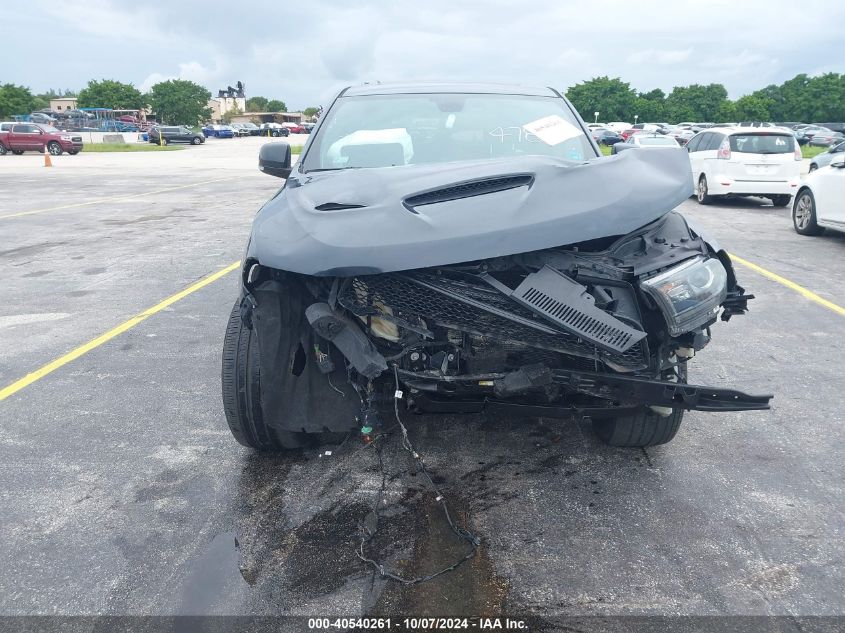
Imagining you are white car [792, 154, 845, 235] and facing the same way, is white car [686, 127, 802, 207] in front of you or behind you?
in front

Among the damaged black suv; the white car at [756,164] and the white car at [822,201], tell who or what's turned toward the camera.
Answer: the damaged black suv

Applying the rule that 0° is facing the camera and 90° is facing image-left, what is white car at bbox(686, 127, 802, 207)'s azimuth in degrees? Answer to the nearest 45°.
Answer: approximately 135°

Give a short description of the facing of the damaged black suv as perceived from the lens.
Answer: facing the viewer

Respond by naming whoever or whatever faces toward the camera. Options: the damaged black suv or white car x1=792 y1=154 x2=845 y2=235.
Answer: the damaged black suv

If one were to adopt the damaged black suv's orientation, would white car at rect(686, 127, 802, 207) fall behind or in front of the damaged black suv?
behind

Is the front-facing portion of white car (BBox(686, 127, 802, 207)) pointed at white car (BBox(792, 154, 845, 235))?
no

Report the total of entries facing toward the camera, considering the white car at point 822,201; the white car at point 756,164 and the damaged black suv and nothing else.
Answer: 1

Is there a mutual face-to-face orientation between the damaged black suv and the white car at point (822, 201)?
no

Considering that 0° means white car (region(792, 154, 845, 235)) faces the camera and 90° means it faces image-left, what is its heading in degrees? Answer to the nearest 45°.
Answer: approximately 135°

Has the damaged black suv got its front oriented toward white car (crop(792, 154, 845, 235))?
no

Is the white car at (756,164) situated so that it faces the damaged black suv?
no

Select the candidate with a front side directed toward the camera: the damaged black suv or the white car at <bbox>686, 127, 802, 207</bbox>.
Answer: the damaged black suv

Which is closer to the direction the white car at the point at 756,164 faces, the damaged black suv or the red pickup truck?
the red pickup truck

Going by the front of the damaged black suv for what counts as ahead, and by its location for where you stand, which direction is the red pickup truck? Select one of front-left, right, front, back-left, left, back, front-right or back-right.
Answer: back-right

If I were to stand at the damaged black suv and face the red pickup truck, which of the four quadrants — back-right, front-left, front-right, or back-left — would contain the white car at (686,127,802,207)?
front-right

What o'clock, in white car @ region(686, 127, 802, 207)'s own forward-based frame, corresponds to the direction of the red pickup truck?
The red pickup truck is roughly at 11 o'clock from the white car.
